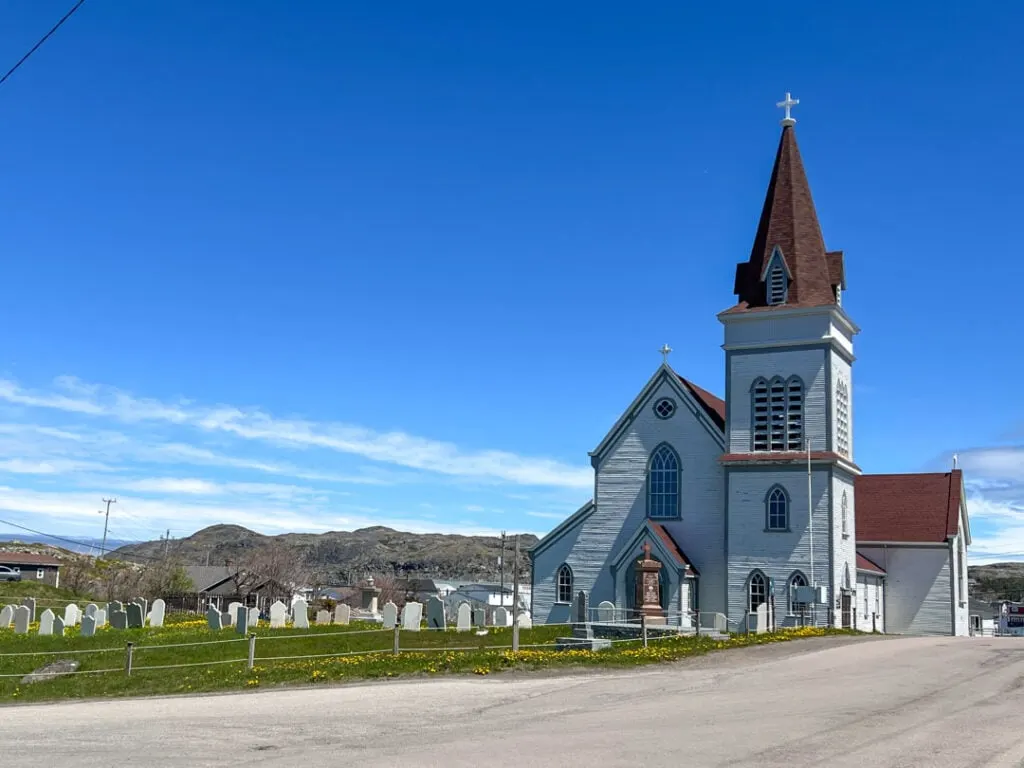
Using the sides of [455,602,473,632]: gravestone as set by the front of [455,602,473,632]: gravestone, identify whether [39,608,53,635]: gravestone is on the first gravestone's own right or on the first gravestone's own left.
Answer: on the first gravestone's own right

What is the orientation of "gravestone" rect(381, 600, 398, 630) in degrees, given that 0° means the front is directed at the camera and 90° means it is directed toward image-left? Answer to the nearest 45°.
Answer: approximately 0°

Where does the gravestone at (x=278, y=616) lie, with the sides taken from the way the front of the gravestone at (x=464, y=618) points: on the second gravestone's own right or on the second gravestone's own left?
on the second gravestone's own right

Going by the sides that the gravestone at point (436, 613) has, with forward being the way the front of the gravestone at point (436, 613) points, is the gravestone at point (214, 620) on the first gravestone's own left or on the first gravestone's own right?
on the first gravestone's own right

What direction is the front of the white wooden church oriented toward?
toward the camera

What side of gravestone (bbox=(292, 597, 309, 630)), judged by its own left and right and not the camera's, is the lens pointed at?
front

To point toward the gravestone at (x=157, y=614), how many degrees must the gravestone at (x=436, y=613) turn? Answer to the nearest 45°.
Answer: approximately 90° to its right

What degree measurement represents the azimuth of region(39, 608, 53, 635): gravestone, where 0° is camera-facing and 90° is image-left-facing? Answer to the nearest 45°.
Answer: approximately 0°

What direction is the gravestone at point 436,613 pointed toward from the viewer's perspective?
toward the camera

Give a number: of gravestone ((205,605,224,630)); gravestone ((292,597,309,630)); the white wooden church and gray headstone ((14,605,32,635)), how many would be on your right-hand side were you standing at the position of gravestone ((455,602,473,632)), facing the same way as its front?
3

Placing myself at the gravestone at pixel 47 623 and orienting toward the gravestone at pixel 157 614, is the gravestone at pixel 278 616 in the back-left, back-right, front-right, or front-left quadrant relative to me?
front-right

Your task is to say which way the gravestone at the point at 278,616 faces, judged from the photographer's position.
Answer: facing the viewer

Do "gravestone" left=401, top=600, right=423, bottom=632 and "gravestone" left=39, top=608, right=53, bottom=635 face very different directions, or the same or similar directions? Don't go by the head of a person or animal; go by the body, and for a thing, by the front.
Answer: same or similar directions

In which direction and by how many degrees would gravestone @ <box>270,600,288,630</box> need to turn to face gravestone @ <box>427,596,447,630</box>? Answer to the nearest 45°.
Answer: approximately 90° to its left

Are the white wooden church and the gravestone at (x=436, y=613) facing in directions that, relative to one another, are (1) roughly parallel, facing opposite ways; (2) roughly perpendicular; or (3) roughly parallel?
roughly parallel

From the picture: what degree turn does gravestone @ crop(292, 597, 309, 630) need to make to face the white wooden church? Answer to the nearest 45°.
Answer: approximately 90° to its left
